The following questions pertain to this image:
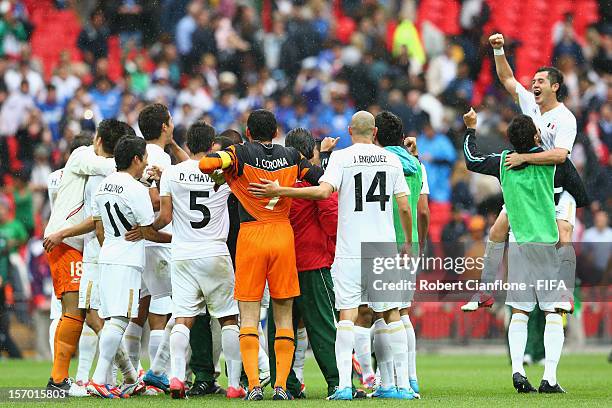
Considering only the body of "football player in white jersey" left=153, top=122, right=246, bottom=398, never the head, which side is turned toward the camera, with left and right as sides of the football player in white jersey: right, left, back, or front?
back

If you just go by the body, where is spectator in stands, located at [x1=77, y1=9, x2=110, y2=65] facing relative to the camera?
toward the camera

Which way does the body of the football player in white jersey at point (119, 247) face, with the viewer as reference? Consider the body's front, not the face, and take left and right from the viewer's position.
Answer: facing away from the viewer and to the right of the viewer

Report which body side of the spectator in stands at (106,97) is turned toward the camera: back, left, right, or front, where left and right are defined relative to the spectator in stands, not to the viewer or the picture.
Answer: front

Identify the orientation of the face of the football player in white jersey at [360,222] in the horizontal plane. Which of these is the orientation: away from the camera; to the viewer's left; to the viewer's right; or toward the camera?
away from the camera

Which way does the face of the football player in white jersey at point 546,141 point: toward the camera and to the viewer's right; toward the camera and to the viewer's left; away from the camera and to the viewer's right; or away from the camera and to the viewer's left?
toward the camera and to the viewer's left

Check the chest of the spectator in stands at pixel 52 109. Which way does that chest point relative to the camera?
toward the camera

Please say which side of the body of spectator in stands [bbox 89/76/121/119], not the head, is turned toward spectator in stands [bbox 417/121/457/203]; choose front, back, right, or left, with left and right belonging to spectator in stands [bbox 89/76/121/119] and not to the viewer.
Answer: left

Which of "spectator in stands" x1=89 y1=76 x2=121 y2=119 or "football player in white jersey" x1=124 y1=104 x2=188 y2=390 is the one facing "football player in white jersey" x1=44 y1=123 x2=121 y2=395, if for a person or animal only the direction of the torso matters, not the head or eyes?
the spectator in stands

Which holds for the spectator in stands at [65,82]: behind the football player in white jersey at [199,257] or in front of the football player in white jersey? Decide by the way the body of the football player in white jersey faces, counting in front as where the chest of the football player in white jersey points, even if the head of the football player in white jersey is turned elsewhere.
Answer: in front

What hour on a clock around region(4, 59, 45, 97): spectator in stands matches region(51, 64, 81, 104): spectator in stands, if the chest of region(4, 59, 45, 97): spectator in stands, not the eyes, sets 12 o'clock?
region(51, 64, 81, 104): spectator in stands is roughly at 10 o'clock from region(4, 59, 45, 97): spectator in stands.
